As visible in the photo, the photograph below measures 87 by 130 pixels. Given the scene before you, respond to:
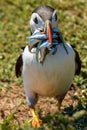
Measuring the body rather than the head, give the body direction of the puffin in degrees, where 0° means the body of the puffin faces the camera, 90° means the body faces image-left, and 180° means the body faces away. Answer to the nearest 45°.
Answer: approximately 0°
